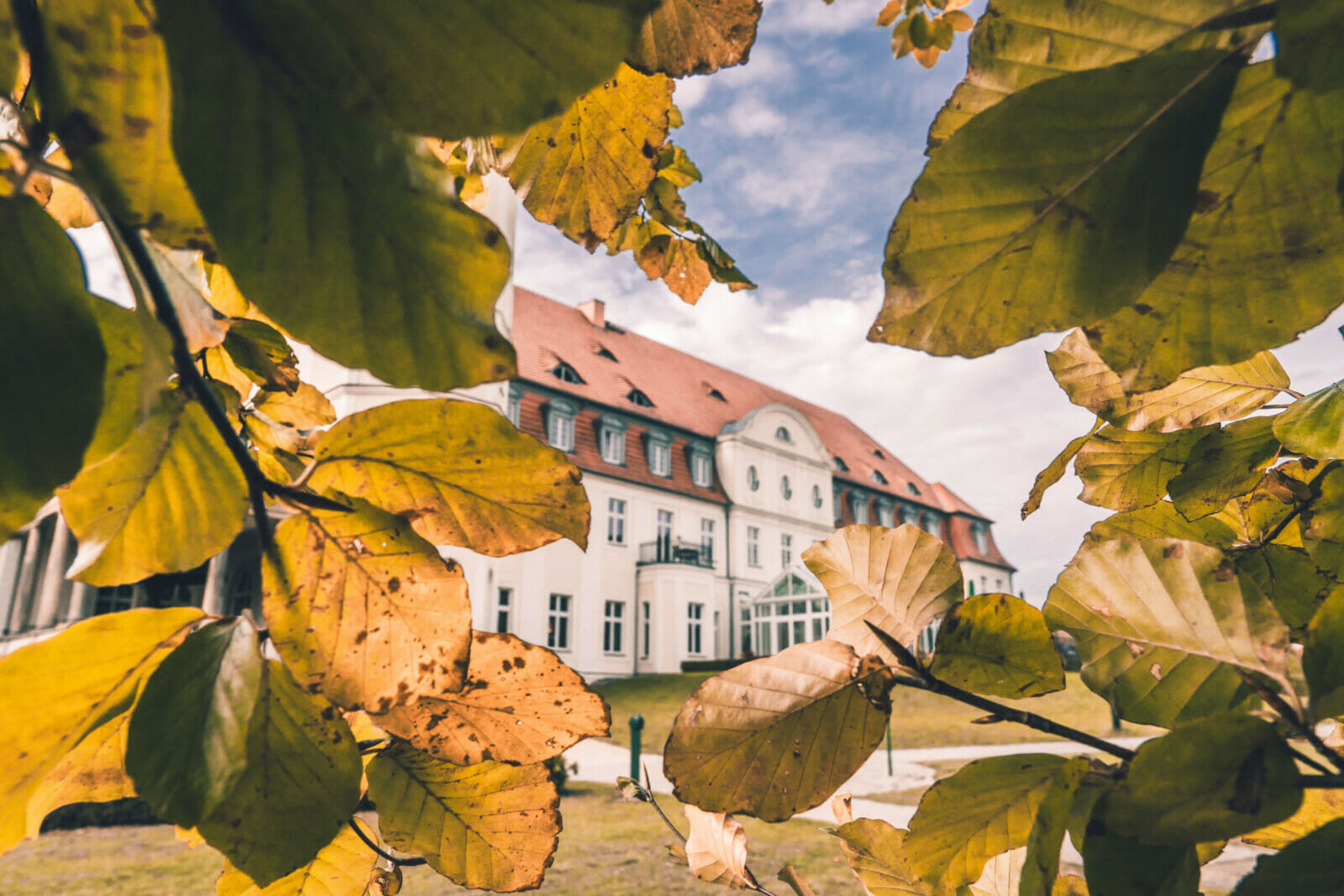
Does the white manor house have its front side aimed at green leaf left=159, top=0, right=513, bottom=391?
no

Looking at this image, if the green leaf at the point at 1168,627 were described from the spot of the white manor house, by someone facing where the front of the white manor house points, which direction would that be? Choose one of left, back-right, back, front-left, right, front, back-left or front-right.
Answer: front-right

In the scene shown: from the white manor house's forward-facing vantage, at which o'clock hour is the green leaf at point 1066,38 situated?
The green leaf is roughly at 2 o'clock from the white manor house.

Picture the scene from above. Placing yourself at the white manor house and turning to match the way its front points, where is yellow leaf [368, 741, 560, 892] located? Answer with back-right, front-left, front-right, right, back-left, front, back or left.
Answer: front-right

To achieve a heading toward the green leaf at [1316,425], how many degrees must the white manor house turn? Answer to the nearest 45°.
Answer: approximately 45° to its right

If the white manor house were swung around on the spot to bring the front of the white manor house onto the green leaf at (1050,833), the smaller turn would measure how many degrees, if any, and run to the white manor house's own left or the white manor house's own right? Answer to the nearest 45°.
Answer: approximately 45° to the white manor house's own right

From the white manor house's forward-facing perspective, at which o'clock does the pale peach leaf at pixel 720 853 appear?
The pale peach leaf is roughly at 2 o'clock from the white manor house.

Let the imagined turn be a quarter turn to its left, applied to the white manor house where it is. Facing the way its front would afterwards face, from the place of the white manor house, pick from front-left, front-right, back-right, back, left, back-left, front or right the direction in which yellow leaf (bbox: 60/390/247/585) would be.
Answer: back-right

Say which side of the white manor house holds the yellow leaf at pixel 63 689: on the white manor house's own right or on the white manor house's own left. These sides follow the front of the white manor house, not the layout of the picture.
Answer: on the white manor house's own right

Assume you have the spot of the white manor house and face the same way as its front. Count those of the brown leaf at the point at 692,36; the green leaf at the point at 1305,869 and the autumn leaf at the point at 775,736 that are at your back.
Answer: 0

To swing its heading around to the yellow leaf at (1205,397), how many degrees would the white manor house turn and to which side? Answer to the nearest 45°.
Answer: approximately 45° to its right

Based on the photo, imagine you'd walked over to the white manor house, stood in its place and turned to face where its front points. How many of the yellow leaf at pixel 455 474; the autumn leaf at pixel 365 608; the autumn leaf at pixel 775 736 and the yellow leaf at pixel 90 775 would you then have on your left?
0

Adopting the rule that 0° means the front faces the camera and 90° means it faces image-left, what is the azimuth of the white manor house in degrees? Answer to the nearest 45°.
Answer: approximately 315°
